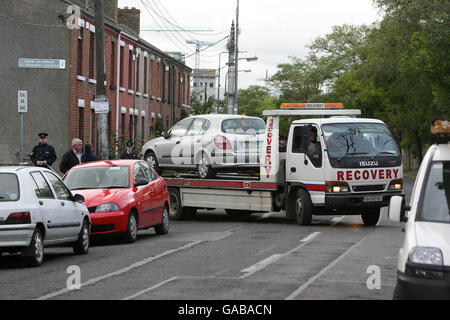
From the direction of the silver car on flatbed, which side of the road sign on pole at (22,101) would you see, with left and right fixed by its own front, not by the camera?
left

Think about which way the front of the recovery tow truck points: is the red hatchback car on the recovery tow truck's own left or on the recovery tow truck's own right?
on the recovery tow truck's own right

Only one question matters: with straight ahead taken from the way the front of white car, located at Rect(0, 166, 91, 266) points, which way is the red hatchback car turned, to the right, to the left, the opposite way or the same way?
the opposite way

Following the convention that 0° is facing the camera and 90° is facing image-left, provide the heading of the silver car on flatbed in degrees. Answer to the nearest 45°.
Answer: approximately 135°

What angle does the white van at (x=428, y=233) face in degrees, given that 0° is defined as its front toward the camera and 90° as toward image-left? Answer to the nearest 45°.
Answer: approximately 0°
